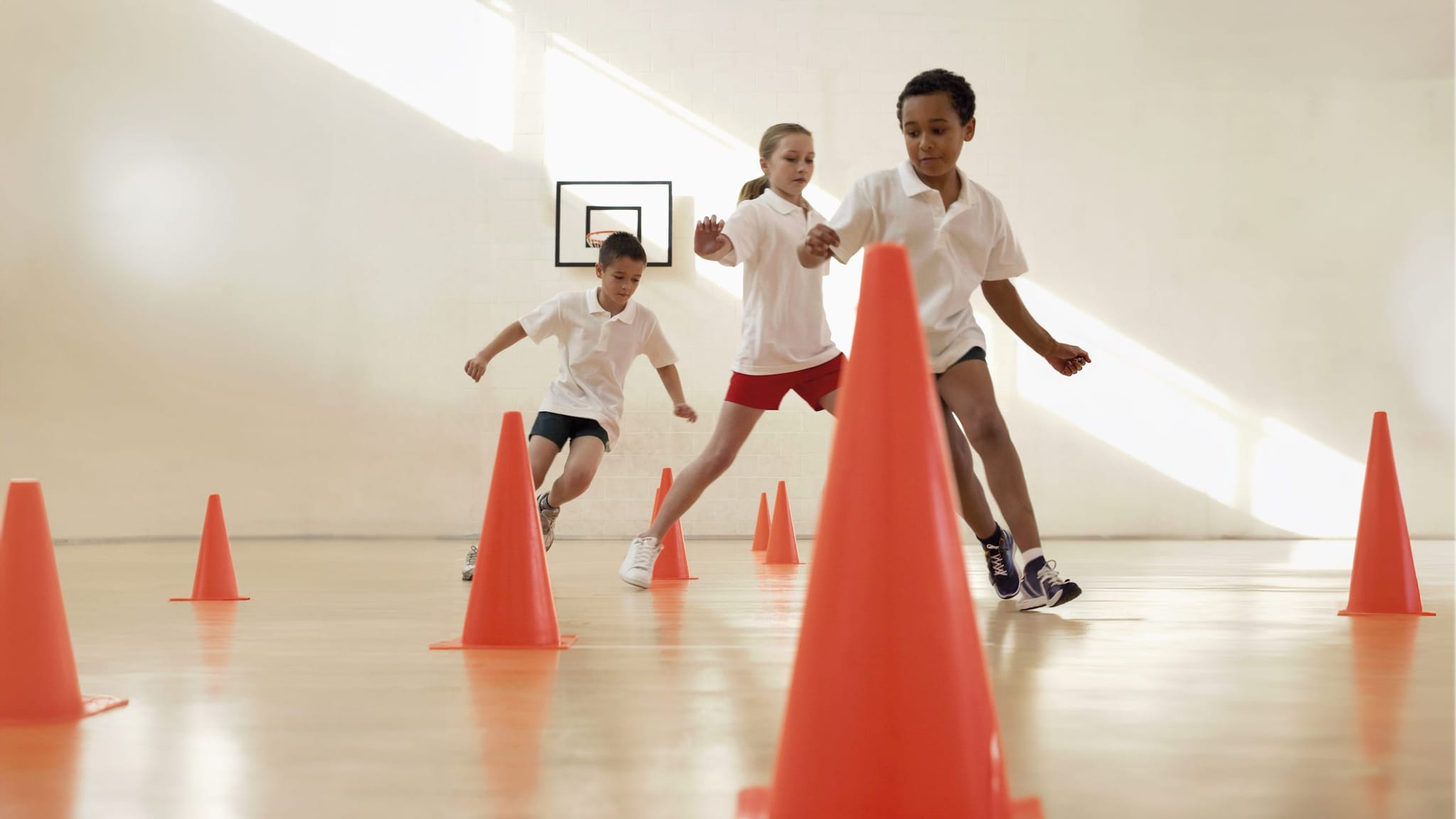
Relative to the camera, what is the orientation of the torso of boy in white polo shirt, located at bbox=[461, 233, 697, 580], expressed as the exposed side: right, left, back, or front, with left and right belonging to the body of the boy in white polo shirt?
front

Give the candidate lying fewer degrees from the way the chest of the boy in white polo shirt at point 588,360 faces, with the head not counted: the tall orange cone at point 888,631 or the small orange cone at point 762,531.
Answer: the tall orange cone

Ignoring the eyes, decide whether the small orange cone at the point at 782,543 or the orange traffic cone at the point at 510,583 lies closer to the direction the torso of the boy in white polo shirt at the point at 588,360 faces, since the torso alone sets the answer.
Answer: the orange traffic cone

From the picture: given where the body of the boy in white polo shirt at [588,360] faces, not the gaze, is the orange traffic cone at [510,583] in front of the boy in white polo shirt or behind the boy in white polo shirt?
in front

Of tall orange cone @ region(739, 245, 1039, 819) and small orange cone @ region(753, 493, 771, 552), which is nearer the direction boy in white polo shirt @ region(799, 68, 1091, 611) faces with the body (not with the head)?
the tall orange cone

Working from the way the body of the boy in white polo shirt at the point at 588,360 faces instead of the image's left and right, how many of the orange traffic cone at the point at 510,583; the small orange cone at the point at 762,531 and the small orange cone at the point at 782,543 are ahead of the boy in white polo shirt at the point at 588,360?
1

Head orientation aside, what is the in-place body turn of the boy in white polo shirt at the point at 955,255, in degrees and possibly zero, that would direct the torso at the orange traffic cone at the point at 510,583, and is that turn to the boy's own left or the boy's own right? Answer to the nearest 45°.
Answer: approximately 45° to the boy's own right

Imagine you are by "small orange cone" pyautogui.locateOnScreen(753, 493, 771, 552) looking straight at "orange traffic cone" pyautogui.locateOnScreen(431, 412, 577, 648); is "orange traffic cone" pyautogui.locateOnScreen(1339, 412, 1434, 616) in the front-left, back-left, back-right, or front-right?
front-left

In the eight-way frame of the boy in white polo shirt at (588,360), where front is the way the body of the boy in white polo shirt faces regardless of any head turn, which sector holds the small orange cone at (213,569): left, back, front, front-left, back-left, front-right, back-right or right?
front-right

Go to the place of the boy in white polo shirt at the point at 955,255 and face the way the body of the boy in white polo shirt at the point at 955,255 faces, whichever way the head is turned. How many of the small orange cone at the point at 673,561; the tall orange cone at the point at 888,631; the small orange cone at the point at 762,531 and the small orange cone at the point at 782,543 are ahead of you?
1

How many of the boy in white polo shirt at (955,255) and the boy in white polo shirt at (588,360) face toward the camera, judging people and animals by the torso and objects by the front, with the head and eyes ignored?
2

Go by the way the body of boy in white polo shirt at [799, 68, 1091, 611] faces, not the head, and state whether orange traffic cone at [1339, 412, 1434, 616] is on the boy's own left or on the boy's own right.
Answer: on the boy's own left

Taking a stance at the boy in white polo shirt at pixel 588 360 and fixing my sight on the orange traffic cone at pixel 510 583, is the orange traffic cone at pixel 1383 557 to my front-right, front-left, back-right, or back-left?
front-left

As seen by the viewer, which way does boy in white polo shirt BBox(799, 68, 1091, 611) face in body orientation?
toward the camera

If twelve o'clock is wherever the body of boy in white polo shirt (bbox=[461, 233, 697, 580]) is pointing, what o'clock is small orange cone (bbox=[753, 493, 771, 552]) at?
The small orange cone is roughly at 7 o'clock from the boy in white polo shirt.

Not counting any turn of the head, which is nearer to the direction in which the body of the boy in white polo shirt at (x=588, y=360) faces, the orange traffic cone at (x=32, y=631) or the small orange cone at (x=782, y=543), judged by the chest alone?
the orange traffic cone

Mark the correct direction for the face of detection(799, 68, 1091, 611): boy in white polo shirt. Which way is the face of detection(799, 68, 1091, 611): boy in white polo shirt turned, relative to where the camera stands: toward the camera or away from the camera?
toward the camera

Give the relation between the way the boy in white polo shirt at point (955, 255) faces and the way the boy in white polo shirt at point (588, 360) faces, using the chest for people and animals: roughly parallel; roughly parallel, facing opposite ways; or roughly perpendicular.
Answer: roughly parallel
